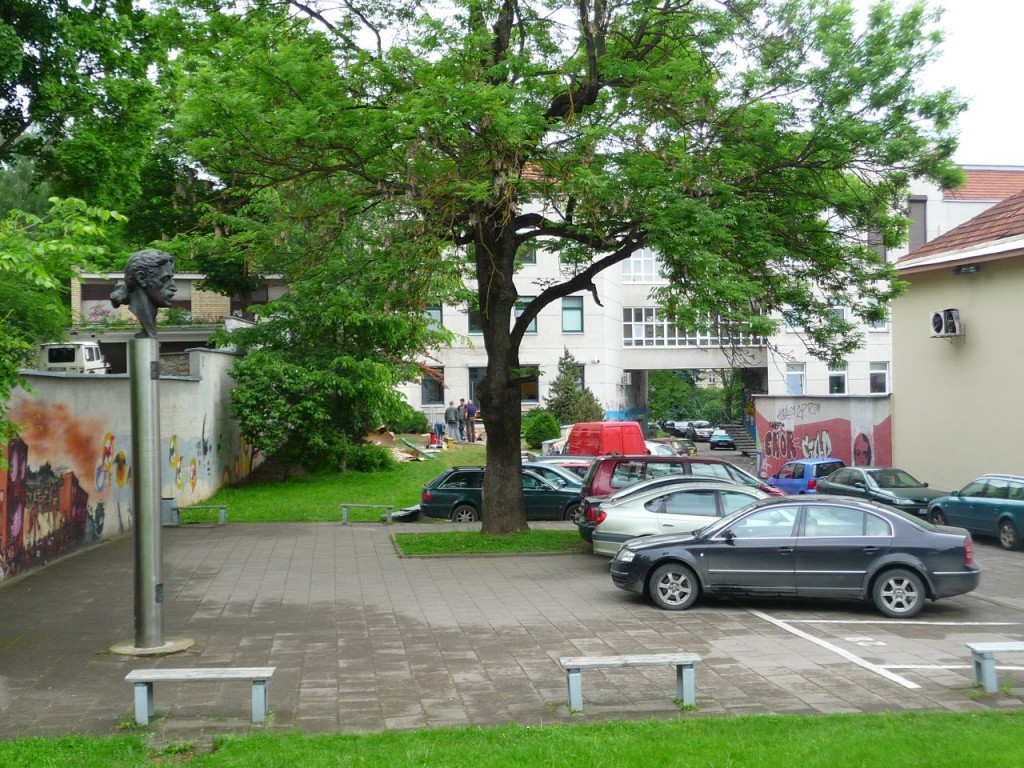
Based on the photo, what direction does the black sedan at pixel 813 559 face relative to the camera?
to the viewer's left

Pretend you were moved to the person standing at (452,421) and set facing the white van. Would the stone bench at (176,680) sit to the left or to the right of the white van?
left

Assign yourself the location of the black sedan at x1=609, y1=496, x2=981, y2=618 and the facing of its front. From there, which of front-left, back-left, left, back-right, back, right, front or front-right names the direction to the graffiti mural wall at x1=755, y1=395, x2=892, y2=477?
right

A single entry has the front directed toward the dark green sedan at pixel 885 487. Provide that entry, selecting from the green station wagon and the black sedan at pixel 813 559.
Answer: the green station wagon

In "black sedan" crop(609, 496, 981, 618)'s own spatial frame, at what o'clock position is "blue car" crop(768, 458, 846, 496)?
The blue car is roughly at 3 o'clock from the black sedan.

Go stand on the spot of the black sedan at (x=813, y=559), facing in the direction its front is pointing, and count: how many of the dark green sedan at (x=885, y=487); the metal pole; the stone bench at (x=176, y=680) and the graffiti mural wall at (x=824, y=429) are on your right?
2

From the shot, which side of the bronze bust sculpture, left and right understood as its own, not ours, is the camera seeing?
right

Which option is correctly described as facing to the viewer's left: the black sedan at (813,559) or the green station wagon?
the black sedan

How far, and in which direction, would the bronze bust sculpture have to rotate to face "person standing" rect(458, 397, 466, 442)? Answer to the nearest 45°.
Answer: approximately 90° to its left

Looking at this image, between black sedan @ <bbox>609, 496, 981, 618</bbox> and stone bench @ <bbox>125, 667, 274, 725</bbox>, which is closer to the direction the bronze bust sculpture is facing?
the black sedan

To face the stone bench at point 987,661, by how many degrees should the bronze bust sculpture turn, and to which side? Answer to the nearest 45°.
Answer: approximately 45° to its right

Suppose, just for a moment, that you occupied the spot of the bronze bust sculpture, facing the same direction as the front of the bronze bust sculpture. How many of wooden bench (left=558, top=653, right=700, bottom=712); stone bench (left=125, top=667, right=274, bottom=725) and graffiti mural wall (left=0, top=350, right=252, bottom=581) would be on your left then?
1
